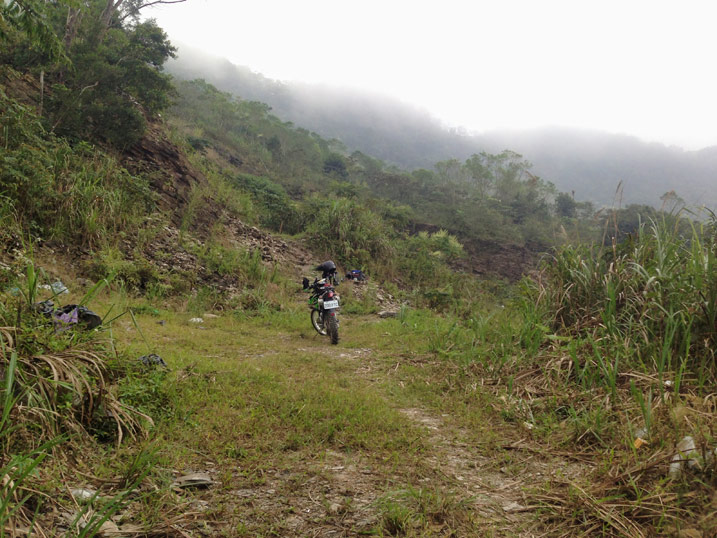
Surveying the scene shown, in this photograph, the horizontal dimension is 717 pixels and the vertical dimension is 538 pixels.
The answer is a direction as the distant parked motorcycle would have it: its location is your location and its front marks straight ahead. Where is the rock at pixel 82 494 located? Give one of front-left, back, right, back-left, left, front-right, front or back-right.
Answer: back-left

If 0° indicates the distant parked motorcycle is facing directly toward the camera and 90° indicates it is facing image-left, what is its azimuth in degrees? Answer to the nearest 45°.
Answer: approximately 135°

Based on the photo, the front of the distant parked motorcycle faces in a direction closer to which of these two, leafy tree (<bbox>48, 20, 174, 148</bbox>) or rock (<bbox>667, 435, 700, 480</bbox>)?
the leafy tree

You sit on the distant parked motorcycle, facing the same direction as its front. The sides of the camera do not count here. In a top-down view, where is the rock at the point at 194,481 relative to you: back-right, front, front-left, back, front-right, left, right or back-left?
back-left

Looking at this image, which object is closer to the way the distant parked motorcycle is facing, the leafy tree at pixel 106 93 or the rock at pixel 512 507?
the leafy tree

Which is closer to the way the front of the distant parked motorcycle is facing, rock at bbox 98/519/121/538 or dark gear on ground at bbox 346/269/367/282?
the dark gear on ground

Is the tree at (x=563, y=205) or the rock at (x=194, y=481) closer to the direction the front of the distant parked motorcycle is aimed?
the tree

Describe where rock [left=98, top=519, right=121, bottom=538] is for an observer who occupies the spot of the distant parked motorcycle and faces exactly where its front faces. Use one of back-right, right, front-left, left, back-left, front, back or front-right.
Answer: back-left

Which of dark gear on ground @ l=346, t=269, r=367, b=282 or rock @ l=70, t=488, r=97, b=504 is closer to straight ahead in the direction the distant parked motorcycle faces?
the dark gear on ground

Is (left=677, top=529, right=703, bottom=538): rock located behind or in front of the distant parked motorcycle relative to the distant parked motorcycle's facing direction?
behind

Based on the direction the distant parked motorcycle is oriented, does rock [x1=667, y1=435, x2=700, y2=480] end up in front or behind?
behind

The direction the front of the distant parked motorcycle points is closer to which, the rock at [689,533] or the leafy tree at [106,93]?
the leafy tree
